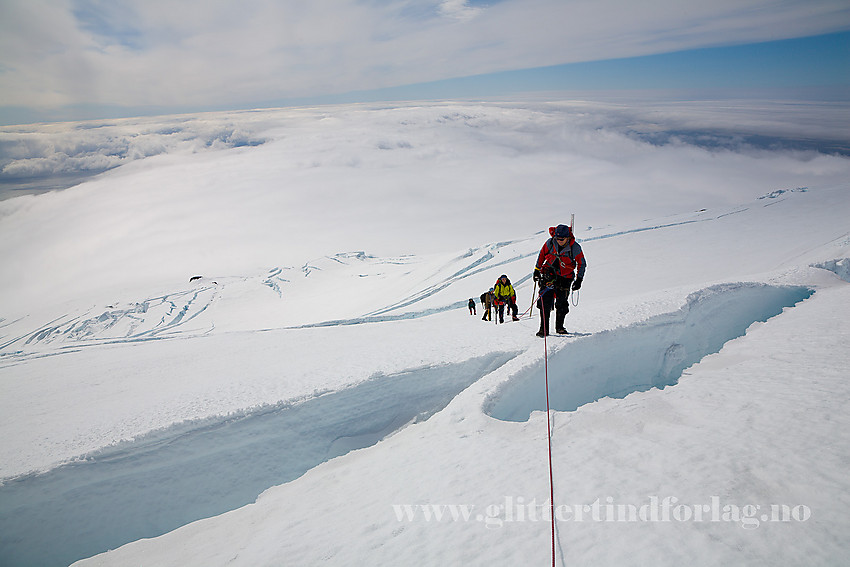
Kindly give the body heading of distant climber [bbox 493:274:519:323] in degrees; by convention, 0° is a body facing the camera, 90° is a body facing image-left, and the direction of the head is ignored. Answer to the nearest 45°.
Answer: approximately 0°
